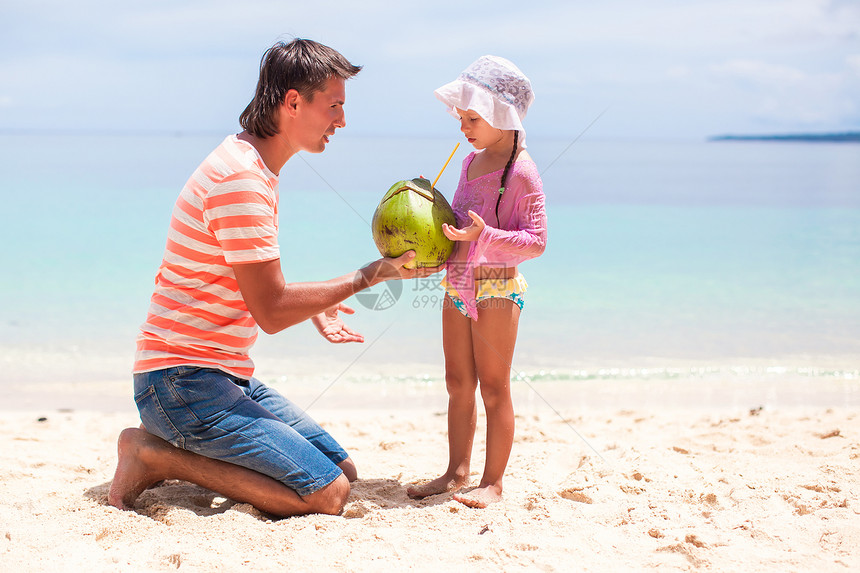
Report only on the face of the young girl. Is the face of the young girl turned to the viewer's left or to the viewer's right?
to the viewer's left

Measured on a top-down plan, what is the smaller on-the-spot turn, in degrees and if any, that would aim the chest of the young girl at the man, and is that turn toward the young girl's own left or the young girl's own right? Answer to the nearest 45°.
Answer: approximately 45° to the young girl's own right

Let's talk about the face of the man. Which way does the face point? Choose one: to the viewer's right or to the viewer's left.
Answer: to the viewer's right

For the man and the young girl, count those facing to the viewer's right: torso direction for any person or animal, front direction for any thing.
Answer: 1

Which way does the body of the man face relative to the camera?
to the viewer's right

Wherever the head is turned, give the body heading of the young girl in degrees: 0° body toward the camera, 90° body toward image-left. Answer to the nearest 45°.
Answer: approximately 45°
